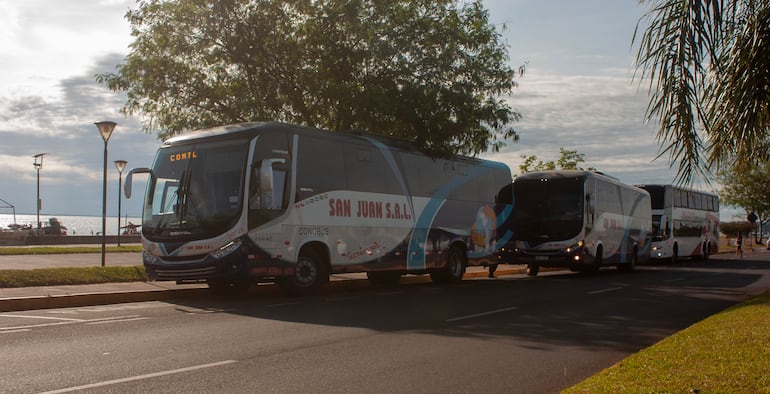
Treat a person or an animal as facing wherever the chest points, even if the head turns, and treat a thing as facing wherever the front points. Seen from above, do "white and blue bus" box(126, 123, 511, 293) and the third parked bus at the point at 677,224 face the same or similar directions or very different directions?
same or similar directions

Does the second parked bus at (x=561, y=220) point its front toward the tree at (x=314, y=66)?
yes

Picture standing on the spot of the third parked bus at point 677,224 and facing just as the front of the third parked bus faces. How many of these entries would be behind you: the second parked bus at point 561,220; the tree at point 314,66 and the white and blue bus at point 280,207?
0

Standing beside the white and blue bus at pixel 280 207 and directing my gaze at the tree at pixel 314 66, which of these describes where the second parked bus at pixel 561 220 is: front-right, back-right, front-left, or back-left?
front-right

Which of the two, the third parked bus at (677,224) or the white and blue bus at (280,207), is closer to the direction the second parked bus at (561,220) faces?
the white and blue bus

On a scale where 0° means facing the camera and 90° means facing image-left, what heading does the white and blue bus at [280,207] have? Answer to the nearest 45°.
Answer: approximately 45°

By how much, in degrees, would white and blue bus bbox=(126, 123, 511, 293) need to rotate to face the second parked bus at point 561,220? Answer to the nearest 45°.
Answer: approximately 180°

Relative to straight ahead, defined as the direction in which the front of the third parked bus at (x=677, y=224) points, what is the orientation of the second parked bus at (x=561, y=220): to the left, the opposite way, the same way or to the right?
the same way

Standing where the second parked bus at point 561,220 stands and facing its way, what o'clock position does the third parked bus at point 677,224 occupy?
The third parked bus is roughly at 5 o'clock from the second parked bus.

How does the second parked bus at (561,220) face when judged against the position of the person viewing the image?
facing the viewer and to the left of the viewer

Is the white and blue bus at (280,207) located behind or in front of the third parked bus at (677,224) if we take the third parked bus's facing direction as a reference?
in front

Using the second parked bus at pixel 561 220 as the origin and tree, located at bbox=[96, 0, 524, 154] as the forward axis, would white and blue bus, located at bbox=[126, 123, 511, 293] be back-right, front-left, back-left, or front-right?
front-left

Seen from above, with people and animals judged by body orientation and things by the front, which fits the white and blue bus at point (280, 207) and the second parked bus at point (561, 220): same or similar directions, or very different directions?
same or similar directions

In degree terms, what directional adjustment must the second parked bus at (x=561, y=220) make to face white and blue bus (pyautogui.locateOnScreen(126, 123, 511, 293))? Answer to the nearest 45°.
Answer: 0° — it already faces it
